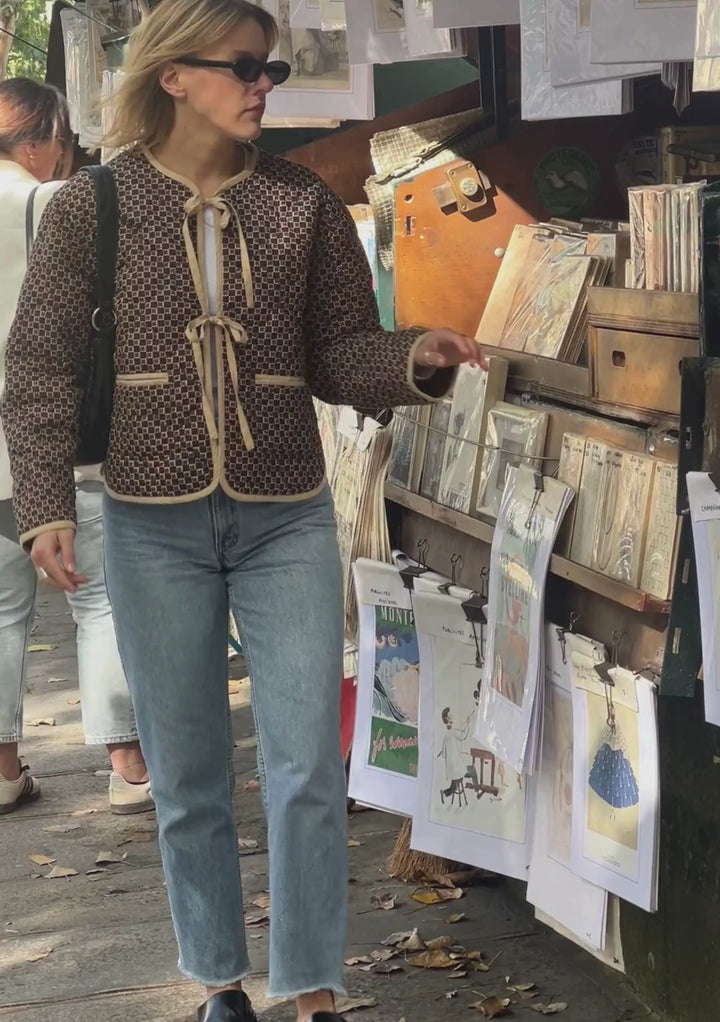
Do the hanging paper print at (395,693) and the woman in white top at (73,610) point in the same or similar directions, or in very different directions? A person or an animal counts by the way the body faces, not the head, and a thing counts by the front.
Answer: very different directions

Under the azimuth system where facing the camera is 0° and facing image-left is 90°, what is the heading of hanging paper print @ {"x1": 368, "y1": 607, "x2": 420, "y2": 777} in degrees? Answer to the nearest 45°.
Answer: approximately 45°

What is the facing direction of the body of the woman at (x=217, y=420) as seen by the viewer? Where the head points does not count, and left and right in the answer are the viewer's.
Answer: facing the viewer

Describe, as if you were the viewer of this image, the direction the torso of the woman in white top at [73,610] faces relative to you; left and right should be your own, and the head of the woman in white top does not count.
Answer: facing away from the viewer and to the right of the viewer

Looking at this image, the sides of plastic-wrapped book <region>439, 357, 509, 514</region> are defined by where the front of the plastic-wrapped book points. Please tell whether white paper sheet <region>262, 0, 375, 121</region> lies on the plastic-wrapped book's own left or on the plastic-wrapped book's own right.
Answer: on the plastic-wrapped book's own right

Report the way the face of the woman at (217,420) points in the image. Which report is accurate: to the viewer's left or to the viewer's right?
to the viewer's right

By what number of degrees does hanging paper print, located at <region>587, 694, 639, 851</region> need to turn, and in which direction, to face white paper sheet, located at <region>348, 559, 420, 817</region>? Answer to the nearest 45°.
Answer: approximately 90° to its right

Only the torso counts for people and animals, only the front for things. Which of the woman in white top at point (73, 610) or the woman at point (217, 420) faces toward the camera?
the woman

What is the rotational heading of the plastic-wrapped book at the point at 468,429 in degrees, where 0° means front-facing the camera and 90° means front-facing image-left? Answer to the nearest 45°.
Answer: approximately 45°

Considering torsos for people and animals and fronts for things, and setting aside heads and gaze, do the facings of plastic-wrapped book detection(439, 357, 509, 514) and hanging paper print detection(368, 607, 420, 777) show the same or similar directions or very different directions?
same or similar directions
